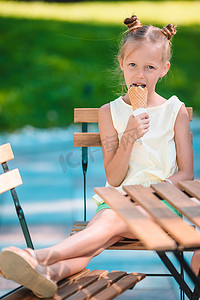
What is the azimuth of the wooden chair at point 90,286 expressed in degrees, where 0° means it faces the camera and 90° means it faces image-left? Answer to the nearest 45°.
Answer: approximately 315°
